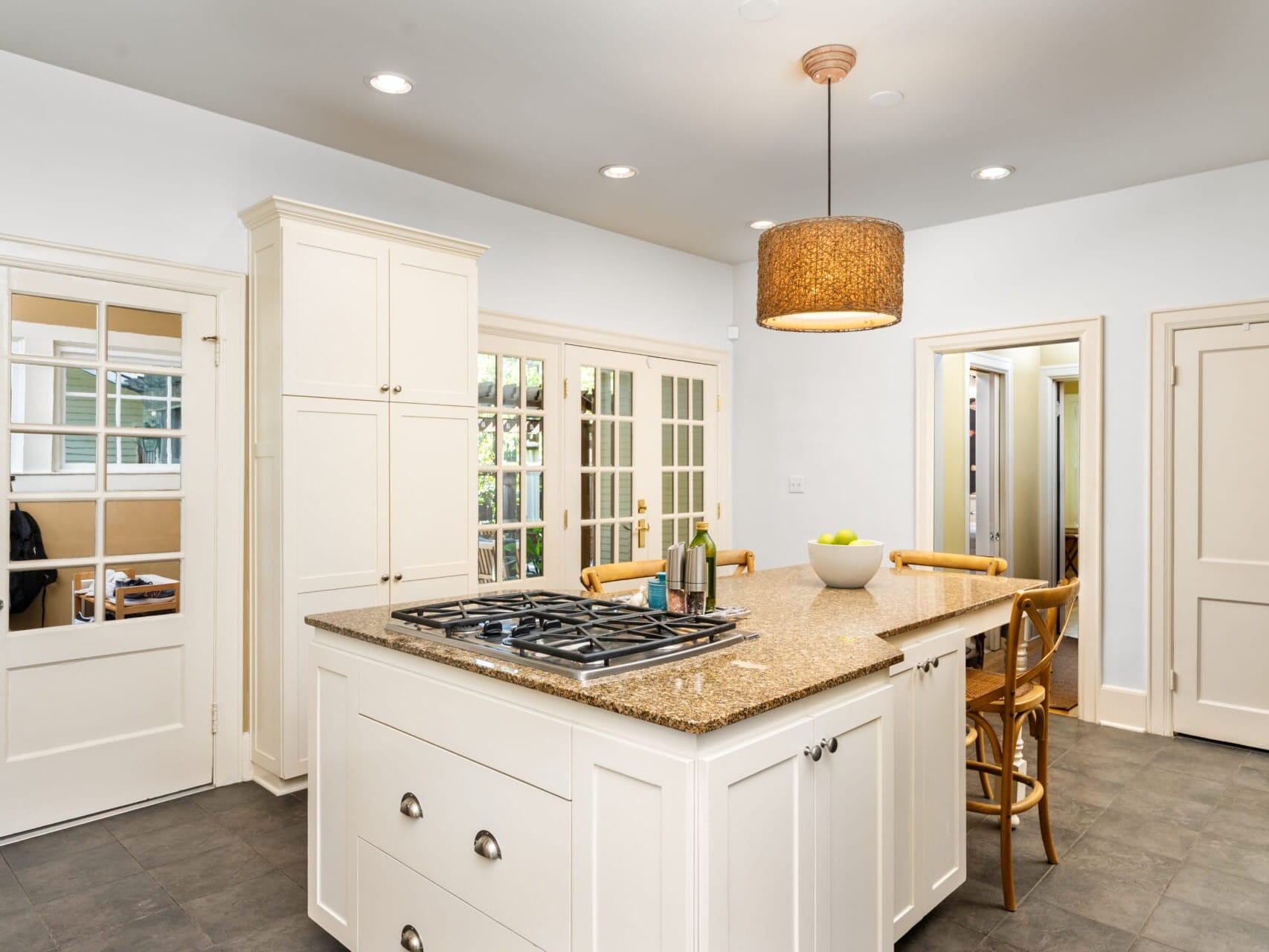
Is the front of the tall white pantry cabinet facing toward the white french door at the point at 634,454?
no

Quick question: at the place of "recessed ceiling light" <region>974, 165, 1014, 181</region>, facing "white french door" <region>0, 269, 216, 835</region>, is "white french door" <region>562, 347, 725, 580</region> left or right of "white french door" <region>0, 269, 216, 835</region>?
right

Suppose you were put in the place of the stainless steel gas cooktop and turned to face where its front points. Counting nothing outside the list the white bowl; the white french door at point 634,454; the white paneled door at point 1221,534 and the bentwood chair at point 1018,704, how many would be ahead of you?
0

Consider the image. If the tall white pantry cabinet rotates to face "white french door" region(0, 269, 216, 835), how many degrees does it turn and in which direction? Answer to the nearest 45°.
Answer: approximately 135° to its right

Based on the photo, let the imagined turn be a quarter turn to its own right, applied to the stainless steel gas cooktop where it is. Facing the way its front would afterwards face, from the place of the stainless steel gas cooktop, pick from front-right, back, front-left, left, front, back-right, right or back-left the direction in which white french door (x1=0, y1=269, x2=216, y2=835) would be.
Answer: front

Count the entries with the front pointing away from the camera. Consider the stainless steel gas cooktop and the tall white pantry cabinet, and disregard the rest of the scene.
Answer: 0

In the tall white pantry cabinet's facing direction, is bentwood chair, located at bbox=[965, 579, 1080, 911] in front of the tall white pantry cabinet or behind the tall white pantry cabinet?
in front

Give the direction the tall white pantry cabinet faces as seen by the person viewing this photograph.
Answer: facing the viewer and to the right of the viewer

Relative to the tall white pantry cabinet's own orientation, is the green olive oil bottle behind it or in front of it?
in front

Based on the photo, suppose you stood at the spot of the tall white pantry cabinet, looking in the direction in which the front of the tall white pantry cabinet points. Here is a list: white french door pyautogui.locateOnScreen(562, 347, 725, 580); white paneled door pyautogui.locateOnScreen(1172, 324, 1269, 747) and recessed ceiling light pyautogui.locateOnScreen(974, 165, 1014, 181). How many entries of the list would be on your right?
0

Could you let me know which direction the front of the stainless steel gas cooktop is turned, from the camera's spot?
facing the viewer and to the left of the viewer

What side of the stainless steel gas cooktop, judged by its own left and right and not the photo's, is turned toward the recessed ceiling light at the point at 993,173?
back

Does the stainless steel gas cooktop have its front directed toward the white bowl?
no

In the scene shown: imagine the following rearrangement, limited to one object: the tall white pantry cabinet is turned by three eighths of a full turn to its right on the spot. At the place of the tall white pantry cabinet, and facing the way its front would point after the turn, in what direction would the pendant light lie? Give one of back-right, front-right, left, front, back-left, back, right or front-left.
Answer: back-left
